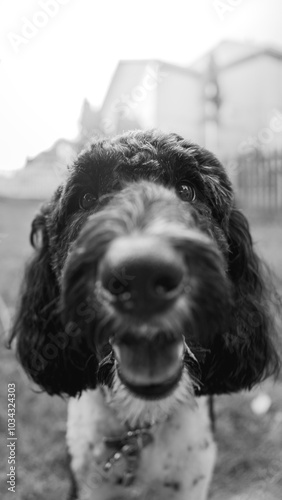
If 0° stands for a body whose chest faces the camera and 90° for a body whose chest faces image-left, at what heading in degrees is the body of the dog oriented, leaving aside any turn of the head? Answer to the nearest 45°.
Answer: approximately 0°

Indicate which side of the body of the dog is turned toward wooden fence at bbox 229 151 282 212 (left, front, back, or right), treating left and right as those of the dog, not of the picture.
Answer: back

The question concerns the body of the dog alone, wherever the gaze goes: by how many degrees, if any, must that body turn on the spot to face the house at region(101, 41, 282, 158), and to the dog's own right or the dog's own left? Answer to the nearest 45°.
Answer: approximately 180°
